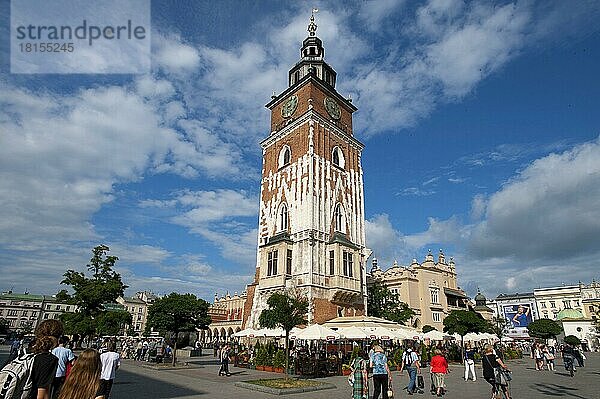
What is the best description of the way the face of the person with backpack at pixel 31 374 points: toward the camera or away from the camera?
away from the camera

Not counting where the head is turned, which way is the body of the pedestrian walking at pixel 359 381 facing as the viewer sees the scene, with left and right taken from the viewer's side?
facing away from the viewer

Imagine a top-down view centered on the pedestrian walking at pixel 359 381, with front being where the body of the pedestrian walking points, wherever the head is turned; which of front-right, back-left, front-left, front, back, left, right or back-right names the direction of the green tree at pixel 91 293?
front-left

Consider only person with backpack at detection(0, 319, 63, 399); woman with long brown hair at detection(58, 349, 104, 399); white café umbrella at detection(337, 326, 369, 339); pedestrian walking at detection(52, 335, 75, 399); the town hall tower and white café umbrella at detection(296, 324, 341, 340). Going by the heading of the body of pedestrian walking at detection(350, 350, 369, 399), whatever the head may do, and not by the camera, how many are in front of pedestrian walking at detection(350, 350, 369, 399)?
3

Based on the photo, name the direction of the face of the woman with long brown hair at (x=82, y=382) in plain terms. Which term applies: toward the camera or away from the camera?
away from the camera
